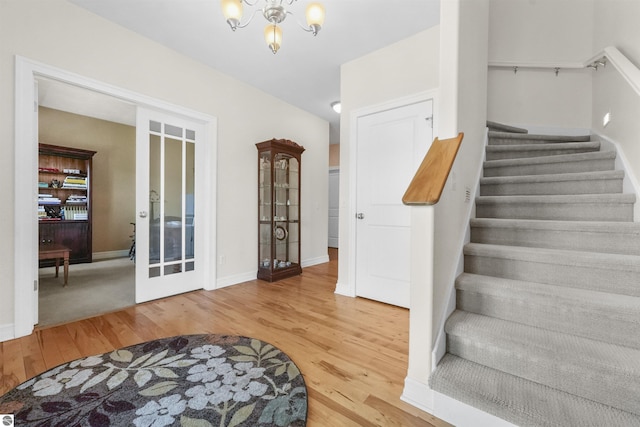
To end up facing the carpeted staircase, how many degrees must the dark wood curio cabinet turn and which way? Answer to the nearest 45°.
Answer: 0° — it already faces it

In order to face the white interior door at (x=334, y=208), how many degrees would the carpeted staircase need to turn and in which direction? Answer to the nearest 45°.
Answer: approximately 135° to its right

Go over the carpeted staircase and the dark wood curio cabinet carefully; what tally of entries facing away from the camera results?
0

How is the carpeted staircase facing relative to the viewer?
toward the camera

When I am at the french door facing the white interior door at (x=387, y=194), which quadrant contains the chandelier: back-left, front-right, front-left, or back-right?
front-right

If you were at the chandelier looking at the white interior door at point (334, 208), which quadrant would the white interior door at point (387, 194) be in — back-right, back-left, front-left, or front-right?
front-right

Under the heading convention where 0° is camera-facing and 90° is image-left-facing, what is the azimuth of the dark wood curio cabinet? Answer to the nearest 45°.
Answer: approximately 315°

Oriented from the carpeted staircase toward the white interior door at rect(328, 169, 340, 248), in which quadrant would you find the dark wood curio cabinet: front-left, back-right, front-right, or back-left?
front-left

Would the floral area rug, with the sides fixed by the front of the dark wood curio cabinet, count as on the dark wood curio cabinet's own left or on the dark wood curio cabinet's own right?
on the dark wood curio cabinet's own right

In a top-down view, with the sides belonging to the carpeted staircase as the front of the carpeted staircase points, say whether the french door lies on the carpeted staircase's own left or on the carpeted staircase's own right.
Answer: on the carpeted staircase's own right

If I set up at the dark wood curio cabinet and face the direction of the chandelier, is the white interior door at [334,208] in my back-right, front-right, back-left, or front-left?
back-left
